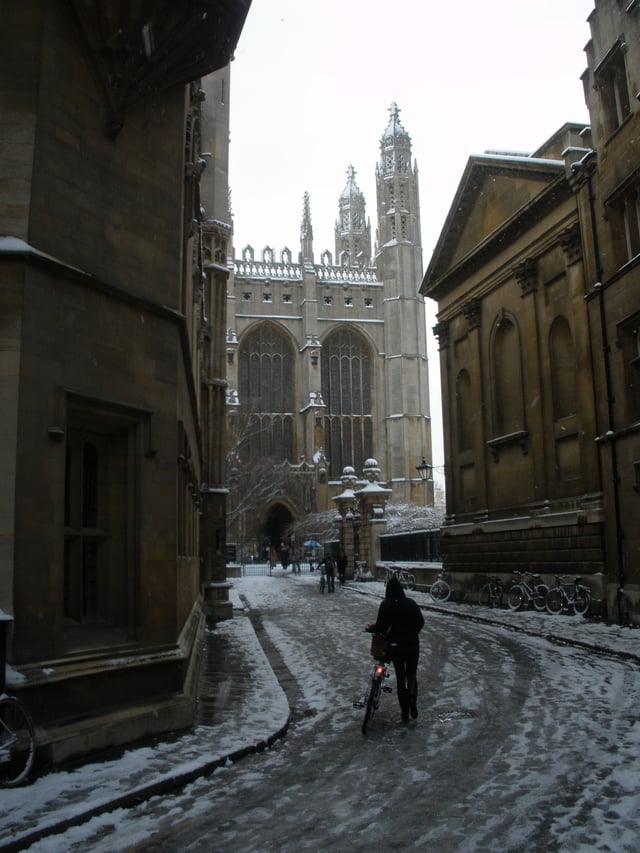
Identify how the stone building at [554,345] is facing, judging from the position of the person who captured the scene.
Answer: facing the viewer and to the left of the viewer

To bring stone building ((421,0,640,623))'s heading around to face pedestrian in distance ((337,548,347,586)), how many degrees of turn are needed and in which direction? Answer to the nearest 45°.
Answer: approximately 90° to its right

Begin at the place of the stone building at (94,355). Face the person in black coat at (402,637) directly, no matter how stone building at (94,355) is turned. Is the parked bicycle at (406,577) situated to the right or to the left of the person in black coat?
left

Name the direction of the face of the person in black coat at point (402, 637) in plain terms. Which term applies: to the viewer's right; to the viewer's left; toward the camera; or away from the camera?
away from the camera

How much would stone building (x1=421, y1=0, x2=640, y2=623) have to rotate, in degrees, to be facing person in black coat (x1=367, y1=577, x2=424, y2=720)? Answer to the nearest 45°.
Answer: approximately 45° to its left

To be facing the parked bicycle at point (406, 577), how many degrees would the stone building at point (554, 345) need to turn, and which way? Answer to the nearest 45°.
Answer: approximately 90° to its right

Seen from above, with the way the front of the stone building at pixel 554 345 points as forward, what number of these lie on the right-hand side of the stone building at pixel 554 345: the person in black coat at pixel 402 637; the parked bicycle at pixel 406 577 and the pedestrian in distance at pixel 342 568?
2

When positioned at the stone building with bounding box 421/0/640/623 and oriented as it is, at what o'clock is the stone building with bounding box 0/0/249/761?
the stone building with bounding box 0/0/249/761 is roughly at 11 o'clock from the stone building with bounding box 421/0/640/623.
